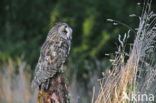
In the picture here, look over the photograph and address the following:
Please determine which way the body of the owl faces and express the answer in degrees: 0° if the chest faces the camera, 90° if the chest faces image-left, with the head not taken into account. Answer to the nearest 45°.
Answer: approximately 270°

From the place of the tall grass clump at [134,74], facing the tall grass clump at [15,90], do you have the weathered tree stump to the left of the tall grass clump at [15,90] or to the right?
left

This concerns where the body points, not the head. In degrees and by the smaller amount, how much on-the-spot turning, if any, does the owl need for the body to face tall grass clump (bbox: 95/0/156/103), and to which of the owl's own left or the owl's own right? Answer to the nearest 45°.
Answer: approximately 45° to the owl's own right

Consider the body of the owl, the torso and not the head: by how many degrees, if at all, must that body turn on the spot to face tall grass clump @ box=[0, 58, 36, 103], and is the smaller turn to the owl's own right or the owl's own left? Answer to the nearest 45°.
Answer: approximately 90° to the owl's own left
